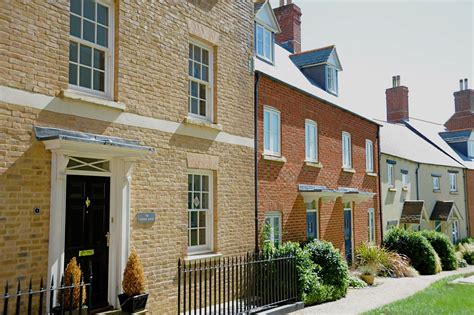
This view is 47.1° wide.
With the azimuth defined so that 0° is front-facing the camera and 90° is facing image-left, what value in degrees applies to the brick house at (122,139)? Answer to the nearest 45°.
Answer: approximately 315°

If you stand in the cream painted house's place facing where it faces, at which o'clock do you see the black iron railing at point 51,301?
The black iron railing is roughly at 2 o'clock from the cream painted house.

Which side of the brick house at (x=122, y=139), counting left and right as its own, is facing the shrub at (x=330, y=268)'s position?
left

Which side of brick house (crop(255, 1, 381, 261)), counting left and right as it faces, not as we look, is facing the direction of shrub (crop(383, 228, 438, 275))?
left

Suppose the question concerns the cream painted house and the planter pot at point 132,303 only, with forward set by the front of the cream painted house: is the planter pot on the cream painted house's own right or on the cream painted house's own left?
on the cream painted house's own right

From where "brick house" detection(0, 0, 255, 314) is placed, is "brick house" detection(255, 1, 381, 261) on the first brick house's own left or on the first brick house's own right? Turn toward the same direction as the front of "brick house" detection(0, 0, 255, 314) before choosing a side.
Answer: on the first brick house's own left

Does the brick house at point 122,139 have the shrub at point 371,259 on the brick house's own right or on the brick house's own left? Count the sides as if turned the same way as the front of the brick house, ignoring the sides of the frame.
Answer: on the brick house's own left
